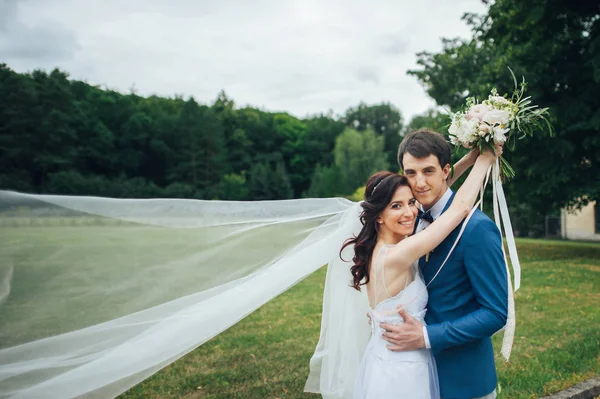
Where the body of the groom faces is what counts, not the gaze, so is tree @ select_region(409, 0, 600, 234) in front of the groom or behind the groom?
behind

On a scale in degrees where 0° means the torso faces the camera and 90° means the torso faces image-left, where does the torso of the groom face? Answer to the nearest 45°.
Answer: approximately 45°

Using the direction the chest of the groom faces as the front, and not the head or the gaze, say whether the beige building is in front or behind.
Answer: behind
